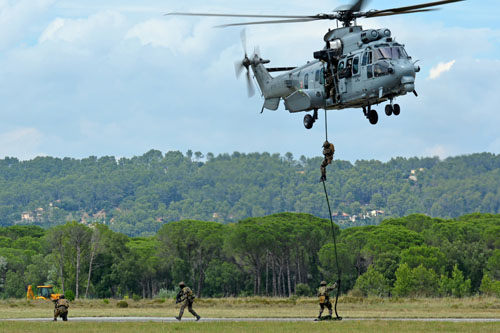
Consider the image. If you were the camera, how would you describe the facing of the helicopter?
facing the viewer and to the right of the viewer
